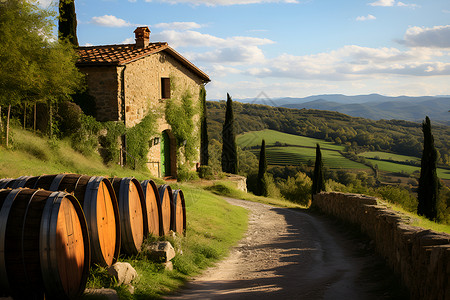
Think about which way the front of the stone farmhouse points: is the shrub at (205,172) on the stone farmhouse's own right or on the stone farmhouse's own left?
on the stone farmhouse's own left

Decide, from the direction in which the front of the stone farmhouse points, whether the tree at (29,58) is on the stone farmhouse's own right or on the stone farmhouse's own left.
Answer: on the stone farmhouse's own right

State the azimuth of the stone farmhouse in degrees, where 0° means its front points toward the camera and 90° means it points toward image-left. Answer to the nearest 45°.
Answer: approximately 315°

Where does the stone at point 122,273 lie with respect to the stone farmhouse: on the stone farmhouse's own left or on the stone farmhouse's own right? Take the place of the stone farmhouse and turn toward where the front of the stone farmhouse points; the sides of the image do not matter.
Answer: on the stone farmhouse's own right

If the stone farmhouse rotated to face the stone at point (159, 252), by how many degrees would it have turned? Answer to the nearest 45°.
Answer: approximately 45° to its right

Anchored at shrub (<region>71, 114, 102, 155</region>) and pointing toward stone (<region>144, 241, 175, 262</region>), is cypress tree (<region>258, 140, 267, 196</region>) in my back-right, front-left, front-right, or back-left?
back-left

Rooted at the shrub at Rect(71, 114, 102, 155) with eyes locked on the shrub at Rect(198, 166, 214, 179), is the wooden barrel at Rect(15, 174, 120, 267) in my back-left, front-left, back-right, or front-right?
back-right
